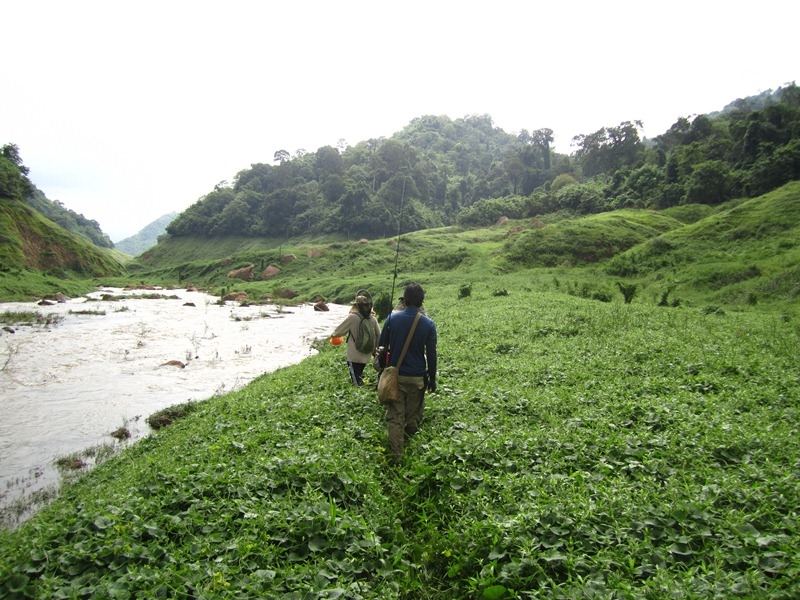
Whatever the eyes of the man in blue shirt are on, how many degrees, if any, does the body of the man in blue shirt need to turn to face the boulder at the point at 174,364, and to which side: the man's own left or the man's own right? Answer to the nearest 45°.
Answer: approximately 45° to the man's own left

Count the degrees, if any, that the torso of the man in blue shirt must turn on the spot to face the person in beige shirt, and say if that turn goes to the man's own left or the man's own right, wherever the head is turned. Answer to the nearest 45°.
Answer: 0° — they already face them

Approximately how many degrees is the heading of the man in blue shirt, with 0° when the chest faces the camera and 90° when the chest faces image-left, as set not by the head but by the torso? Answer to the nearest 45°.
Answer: approximately 180°

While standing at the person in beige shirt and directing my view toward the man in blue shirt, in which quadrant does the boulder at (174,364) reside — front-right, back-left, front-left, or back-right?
back-right

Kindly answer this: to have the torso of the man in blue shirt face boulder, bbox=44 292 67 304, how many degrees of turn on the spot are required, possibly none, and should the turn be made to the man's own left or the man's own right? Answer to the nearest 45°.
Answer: approximately 45° to the man's own left

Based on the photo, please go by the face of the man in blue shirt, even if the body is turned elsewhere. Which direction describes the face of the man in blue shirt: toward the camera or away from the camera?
away from the camera

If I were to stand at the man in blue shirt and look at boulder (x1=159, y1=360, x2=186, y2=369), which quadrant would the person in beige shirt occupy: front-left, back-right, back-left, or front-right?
front-right
